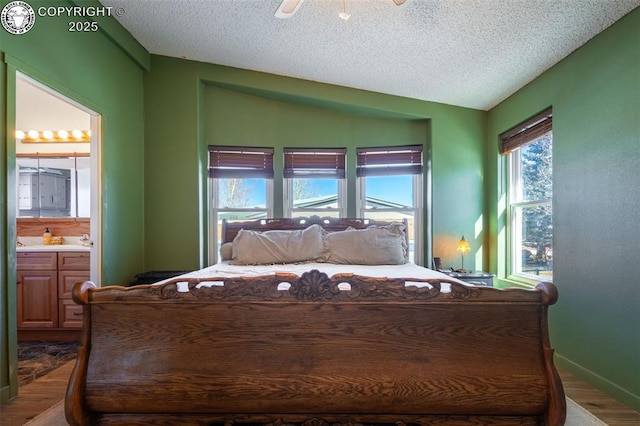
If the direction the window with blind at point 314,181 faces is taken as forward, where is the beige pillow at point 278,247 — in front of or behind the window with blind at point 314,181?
in front

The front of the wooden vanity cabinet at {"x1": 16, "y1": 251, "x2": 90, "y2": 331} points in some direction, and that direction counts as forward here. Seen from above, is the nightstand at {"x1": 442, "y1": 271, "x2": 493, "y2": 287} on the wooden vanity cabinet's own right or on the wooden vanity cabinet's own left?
on the wooden vanity cabinet's own left

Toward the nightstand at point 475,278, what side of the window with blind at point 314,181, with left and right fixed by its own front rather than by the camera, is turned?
left

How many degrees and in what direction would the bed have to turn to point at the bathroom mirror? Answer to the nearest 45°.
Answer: approximately 135° to its right

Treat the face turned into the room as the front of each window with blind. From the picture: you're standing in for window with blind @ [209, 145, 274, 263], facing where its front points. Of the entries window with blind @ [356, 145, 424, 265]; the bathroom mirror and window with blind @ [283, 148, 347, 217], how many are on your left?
2

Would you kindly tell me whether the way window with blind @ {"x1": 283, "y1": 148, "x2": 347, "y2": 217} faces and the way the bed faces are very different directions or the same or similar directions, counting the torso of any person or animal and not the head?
same or similar directions

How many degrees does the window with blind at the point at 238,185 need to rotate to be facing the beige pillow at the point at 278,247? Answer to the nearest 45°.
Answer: approximately 45° to its left

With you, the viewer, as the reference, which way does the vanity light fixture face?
facing the viewer

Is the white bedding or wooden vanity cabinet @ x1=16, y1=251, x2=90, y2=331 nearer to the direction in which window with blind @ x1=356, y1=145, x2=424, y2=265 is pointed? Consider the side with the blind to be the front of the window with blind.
the white bedding

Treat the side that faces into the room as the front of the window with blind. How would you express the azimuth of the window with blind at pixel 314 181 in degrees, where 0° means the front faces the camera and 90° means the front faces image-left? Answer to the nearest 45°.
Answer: approximately 0°

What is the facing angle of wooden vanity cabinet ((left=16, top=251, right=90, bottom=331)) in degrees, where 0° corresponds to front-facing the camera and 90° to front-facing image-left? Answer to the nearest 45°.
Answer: approximately 0°

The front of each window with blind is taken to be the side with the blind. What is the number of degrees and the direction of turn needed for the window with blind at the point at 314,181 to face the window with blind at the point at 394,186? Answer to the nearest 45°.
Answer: approximately 90° to its left

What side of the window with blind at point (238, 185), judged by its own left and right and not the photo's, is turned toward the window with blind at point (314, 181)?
left

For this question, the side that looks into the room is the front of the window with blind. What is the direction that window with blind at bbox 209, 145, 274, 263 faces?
toward the camera

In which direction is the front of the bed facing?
toward the camera

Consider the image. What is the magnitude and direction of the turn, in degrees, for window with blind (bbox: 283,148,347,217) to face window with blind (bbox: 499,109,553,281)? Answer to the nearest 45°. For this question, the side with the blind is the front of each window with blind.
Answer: approximately 90° to its left

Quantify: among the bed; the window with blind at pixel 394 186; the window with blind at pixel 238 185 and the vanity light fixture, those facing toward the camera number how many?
4

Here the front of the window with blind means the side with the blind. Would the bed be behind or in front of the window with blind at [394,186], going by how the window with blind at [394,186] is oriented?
in front
